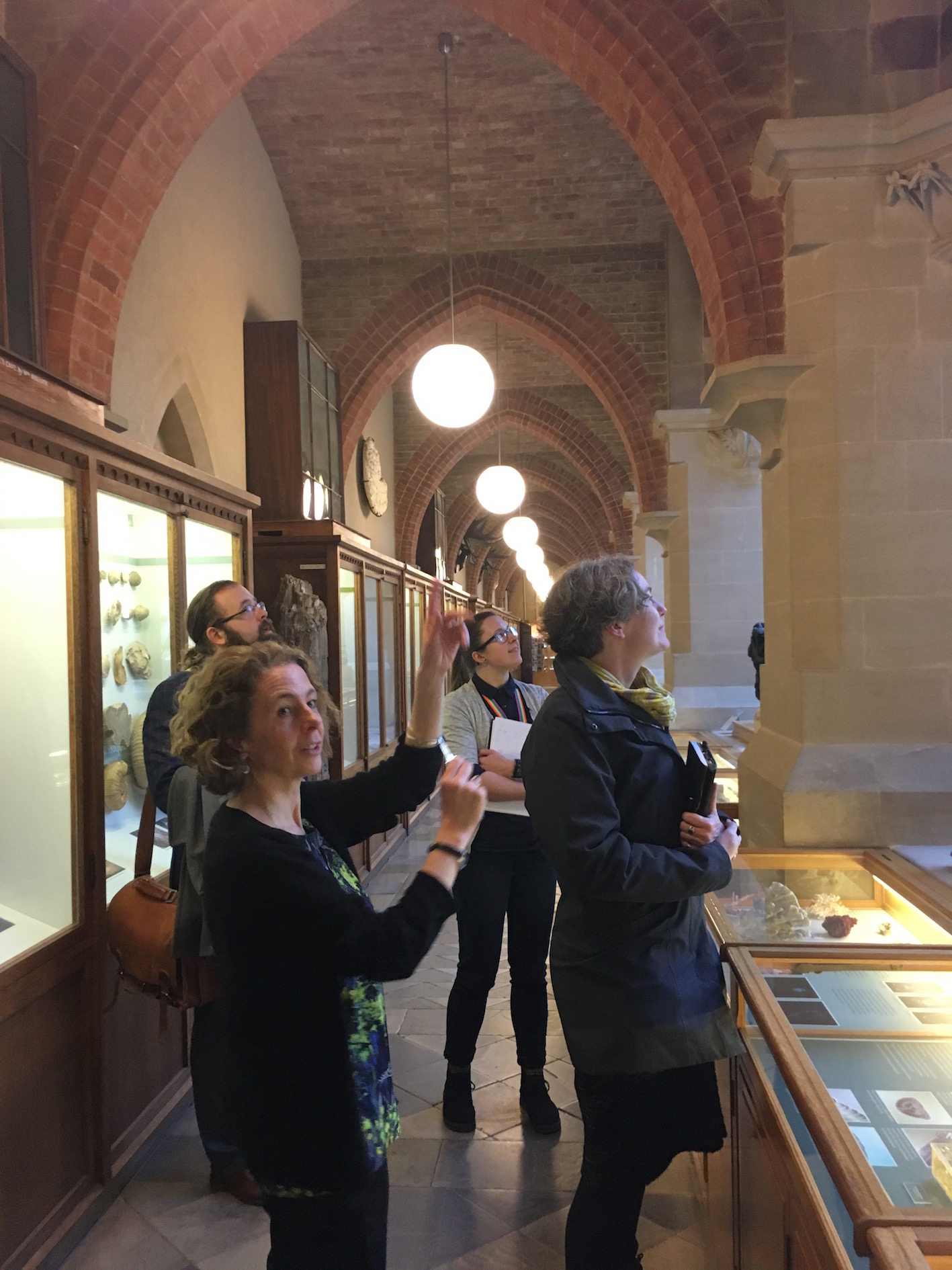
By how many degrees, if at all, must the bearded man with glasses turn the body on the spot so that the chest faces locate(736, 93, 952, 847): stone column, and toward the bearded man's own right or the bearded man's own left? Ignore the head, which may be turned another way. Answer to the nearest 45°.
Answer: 0° — they already face it

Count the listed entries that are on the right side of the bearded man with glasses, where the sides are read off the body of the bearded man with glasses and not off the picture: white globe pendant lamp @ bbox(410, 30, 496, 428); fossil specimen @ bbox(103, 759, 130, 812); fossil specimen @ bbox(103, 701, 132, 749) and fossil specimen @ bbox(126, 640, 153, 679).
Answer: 0

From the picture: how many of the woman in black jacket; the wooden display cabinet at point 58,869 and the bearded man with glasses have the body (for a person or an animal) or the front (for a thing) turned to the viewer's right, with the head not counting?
3

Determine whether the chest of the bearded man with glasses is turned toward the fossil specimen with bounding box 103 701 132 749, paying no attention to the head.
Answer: no

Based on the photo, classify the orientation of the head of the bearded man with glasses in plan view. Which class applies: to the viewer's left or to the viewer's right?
to the viewer's right

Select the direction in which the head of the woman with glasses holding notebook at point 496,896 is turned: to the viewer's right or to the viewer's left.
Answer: to the viewer's right

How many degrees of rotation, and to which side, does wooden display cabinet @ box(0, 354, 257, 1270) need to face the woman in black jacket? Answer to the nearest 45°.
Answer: approximately 45° to its right

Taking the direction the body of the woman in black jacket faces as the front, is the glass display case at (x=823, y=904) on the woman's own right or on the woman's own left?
on the woman's own left

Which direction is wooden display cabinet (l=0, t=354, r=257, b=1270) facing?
to the viewer's right

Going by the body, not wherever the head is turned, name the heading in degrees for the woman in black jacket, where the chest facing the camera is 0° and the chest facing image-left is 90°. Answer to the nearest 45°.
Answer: approximately 270°

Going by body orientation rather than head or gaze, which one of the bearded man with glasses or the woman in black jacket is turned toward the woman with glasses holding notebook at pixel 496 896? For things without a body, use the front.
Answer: the bearded man with glasses

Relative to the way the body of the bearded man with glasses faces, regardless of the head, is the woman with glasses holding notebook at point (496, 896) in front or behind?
in front

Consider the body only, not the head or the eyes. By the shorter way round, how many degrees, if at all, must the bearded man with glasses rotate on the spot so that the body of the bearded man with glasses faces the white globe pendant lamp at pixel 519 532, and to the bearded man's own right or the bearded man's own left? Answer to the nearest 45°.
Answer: approximately 45° to the bearded man's own left

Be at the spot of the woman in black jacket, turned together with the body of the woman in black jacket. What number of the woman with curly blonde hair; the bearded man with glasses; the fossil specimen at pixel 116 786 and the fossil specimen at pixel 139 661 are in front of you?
0

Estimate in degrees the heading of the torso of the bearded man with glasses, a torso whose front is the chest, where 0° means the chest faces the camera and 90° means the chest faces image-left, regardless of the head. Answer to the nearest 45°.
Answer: approximately 270°

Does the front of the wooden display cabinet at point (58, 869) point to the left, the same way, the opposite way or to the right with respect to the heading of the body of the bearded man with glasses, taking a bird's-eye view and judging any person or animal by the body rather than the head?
the same way
